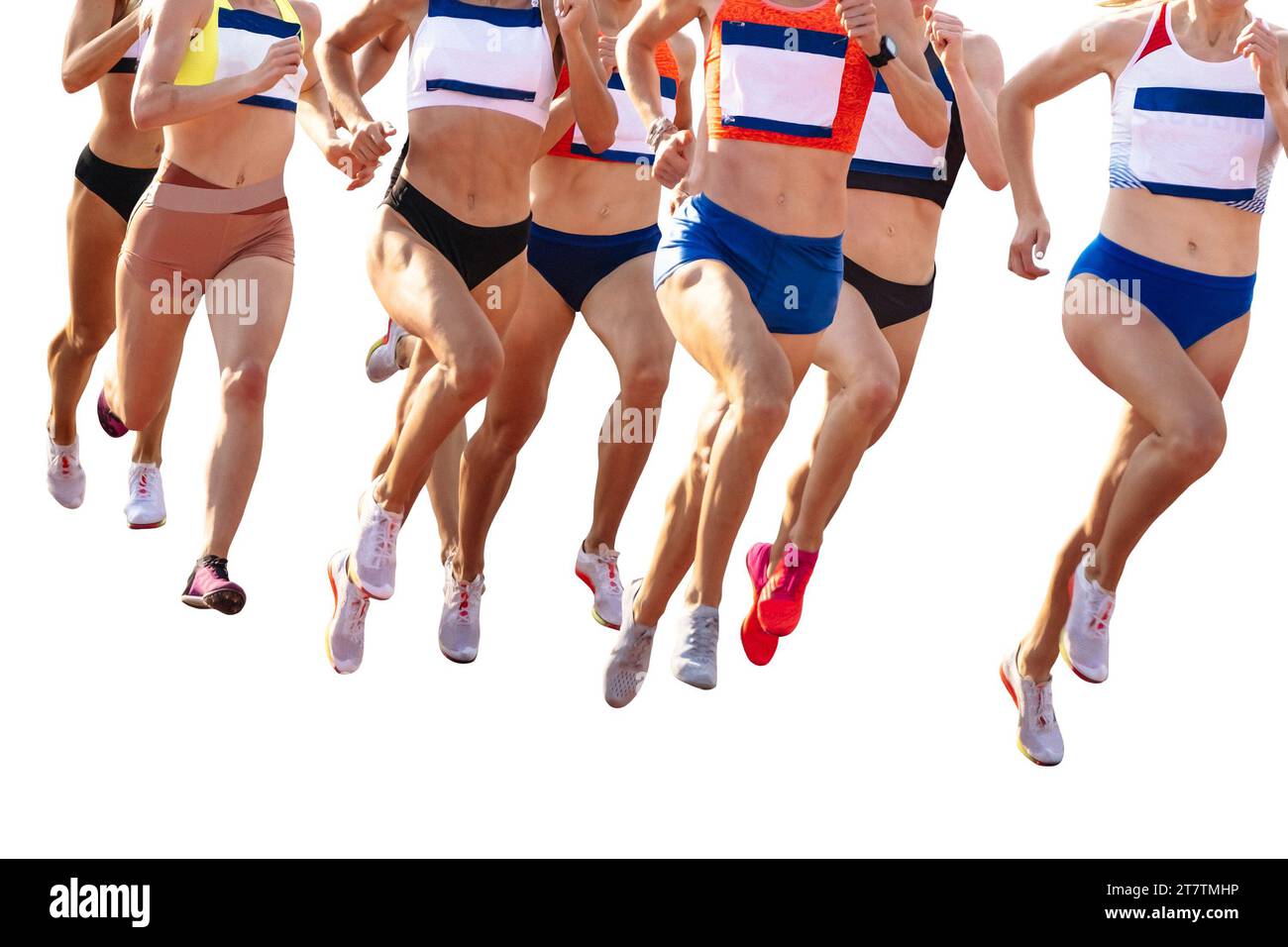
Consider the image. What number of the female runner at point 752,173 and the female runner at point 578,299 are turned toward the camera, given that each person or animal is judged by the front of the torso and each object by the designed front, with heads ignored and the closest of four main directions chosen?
2

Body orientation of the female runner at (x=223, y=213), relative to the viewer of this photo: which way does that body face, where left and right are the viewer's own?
facing the viewer and to the right of the viewer

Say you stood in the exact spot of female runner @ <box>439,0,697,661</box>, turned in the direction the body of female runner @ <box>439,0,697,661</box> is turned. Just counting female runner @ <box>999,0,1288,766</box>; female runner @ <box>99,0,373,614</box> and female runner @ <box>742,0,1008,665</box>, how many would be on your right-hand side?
1

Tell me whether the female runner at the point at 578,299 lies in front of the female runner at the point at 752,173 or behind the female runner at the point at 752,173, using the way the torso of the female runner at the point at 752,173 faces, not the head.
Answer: behind

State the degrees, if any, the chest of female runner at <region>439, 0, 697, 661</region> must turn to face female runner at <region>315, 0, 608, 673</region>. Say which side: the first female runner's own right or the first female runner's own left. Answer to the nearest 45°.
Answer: approximately 45° to the first female runner's own right

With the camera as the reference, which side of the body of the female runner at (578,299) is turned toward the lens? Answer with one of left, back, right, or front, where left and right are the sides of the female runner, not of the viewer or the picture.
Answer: front

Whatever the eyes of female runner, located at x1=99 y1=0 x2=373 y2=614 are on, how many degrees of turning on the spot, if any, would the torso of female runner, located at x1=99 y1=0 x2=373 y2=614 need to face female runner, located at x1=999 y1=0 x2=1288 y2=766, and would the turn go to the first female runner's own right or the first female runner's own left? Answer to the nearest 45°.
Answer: approximately 45° to the first female runner's own left

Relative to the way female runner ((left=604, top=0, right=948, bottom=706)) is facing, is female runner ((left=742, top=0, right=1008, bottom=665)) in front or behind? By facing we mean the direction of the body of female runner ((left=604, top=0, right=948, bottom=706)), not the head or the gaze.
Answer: behind

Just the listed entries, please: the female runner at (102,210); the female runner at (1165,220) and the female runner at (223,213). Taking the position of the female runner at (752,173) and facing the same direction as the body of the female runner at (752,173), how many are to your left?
1

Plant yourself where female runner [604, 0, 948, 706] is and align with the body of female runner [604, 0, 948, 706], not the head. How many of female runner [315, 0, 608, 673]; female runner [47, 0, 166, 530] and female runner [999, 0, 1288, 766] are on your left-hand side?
1

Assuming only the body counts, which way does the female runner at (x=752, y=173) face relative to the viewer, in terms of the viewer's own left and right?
facing the viewer

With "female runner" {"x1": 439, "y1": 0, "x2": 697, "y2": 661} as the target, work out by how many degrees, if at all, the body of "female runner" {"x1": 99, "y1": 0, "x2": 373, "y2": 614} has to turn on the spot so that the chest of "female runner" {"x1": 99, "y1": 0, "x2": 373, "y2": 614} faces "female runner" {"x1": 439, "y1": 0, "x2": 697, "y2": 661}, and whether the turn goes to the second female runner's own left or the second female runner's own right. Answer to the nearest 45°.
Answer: approximately 45° to the second female runner's own left

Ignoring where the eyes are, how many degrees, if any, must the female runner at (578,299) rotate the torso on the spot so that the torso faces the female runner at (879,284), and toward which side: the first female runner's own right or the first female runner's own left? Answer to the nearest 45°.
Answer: approximately 90° to the first female runner's own left
